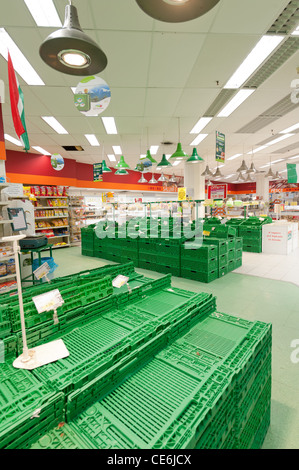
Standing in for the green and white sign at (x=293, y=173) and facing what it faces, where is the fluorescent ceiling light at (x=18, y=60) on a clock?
The fluorescent ceiling light is roughly at 2 o'clock from the green and white sign.

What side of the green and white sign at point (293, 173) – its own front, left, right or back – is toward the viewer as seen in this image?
front

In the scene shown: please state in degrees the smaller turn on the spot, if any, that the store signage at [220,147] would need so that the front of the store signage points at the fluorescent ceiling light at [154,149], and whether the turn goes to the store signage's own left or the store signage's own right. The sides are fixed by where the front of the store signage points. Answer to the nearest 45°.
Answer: approximately 90° to the store signage's own right

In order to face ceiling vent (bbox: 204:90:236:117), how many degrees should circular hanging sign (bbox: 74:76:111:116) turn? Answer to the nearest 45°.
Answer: approximately 135° to its left

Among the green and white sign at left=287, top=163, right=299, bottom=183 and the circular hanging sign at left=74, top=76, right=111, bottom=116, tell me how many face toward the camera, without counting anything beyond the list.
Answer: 2

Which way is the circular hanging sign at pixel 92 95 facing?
toward the camera
